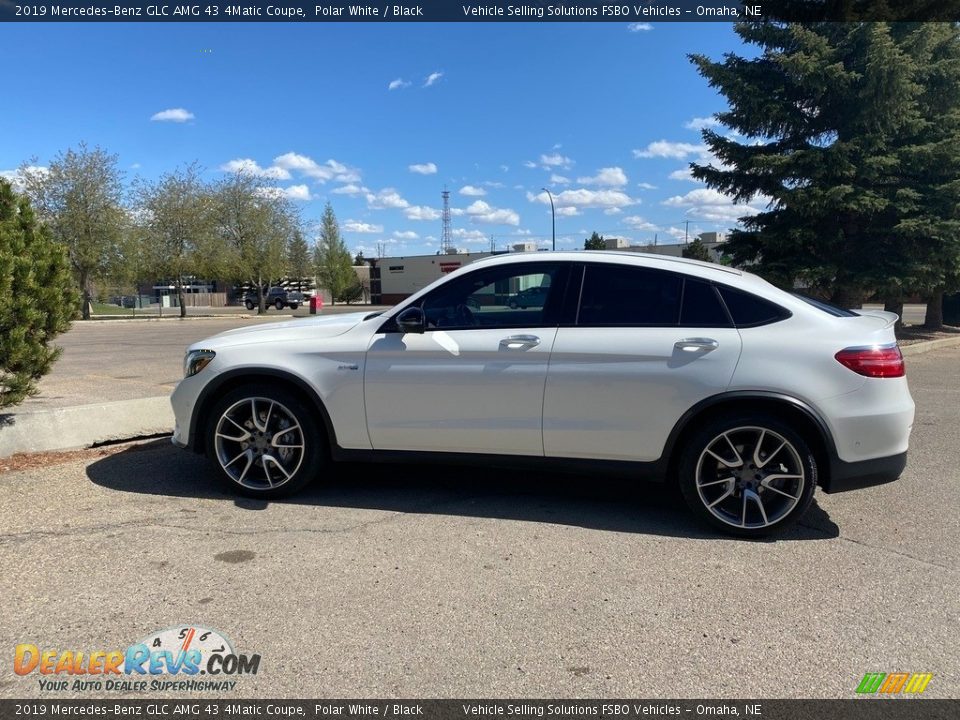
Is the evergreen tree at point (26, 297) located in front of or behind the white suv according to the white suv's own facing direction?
in front

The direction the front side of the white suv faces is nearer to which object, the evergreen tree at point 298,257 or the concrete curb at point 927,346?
the evergreen tree

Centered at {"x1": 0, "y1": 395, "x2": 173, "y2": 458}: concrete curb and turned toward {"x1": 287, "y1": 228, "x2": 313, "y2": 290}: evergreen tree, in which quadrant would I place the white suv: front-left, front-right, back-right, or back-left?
back-right

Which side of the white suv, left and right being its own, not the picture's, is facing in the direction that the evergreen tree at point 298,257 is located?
right

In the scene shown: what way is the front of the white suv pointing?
to the viewer's left

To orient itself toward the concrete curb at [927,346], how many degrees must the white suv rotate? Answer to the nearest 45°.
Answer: approximately 135° to its right

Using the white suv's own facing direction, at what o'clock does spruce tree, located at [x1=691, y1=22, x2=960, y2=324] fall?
The spruce tree is roughly at 4 o'clock from the white suv.

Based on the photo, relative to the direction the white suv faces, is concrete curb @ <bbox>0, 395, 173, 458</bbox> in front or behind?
in front
